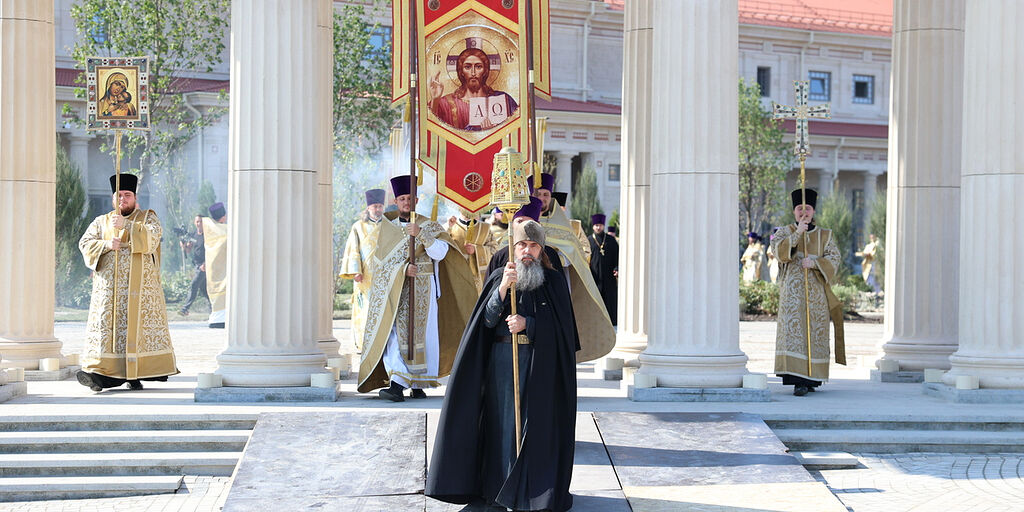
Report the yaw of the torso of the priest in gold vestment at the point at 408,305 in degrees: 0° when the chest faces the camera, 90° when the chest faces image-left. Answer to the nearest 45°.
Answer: approximately 0°

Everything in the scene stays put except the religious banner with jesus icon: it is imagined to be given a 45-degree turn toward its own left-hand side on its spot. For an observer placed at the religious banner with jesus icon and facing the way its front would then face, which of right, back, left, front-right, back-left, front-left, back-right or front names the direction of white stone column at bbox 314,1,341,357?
back

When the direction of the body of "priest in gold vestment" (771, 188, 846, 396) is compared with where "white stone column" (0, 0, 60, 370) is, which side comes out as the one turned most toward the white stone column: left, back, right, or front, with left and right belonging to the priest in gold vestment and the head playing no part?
right

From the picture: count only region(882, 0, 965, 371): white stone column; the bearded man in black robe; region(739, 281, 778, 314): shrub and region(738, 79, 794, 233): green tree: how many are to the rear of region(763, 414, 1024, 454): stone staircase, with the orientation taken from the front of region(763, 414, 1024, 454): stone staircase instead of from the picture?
3

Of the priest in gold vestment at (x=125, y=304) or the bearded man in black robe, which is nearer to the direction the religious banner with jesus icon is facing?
the bearded man in black robe

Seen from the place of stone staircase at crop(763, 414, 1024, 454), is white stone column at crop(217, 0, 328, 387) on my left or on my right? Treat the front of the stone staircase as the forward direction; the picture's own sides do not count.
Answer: on my right

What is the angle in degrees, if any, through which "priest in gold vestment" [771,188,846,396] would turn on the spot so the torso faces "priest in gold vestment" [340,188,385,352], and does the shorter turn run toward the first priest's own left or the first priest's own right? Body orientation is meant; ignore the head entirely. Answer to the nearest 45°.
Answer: approximately 90° to the first priest's own right

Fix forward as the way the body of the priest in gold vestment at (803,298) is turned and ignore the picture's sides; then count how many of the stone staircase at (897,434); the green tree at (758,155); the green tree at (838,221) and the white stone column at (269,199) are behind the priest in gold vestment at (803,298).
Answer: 2
